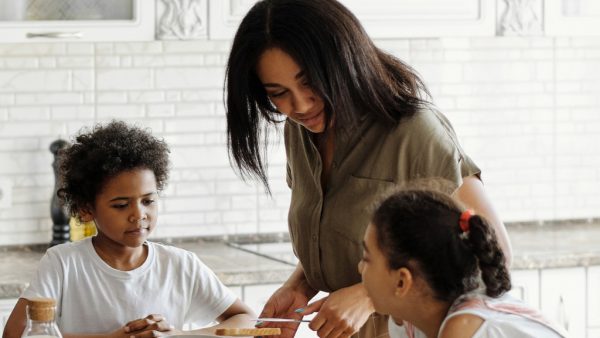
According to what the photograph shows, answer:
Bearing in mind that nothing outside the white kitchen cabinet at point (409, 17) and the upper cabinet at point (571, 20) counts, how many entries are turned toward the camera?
2

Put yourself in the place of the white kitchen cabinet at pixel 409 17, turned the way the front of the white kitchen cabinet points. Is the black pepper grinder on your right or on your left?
on your right

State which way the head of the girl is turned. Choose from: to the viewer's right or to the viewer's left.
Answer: to the viewer's left

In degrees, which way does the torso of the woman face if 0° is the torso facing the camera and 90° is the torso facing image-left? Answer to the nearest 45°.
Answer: approximately 45°

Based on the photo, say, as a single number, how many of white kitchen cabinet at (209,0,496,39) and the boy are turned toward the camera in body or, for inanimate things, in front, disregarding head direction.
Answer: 2

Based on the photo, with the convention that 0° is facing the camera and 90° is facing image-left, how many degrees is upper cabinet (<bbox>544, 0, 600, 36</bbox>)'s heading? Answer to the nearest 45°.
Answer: approximately 0°

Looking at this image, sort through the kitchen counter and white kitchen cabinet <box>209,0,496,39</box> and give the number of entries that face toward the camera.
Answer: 2

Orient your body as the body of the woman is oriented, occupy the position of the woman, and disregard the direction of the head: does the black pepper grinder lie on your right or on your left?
on your right

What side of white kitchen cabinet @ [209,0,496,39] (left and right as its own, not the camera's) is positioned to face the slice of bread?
front

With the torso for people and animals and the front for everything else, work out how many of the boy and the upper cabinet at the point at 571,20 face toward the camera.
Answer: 2

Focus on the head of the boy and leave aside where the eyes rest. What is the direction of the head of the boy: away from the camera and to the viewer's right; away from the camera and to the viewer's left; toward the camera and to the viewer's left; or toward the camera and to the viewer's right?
toward the camera and to the viewer's right

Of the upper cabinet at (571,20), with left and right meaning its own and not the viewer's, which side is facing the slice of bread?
front

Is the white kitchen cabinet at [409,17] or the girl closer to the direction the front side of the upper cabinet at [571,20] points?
the girl

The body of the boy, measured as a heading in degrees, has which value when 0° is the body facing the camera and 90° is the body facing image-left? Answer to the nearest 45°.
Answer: approximately 0°

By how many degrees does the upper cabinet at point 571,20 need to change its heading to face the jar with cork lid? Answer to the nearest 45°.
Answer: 0° — it already faces it
